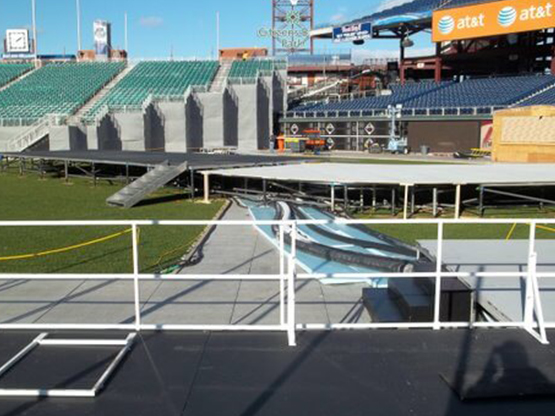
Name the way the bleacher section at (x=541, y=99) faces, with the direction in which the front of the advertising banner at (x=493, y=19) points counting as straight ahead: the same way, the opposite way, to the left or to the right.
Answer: the same way

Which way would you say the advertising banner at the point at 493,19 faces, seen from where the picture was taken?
facing the viewer and to the left of the viewer

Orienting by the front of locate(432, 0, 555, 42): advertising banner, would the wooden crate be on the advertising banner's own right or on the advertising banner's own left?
on the advertising banner's own left

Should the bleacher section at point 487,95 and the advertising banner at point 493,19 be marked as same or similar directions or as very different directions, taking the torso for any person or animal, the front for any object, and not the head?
same or similar directions

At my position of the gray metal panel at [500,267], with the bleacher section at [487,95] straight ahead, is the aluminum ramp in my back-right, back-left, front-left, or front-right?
front-left

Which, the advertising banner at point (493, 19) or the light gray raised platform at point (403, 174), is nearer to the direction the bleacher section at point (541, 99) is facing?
the light gray raised platform

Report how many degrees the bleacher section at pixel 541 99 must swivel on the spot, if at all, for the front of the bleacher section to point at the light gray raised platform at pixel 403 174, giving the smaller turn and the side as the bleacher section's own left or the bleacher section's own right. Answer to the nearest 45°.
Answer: approximately 45° to the bleacher section's own left

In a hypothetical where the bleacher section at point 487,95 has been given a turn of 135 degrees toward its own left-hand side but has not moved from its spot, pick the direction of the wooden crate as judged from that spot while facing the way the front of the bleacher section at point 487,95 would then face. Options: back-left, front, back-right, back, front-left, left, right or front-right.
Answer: right

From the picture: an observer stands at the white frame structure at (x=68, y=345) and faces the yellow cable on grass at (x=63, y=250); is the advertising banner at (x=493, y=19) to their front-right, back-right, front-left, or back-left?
front-right

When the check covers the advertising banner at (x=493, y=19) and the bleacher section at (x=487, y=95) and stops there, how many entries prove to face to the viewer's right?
0

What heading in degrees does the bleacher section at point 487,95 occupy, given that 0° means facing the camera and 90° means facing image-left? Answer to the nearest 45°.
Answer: approximately 45°

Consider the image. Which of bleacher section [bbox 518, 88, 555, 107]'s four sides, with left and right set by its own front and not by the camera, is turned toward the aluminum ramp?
front
